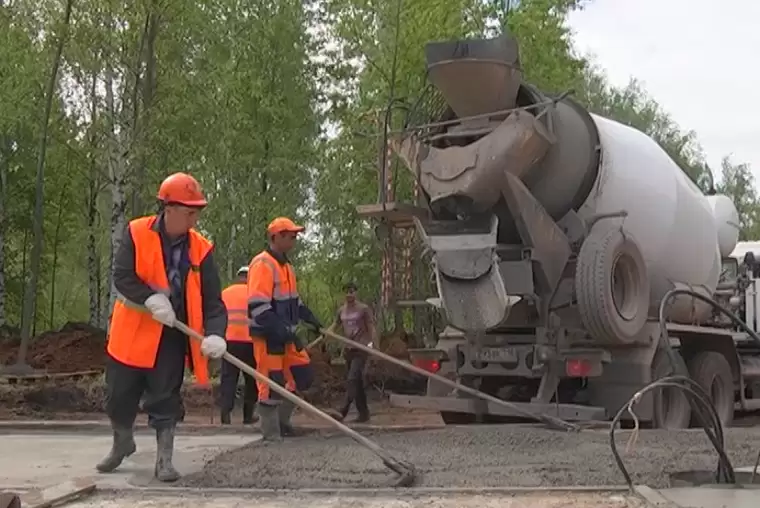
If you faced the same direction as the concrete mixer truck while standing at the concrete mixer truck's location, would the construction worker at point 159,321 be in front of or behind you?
behind

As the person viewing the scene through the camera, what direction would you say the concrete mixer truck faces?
facing away from the viewer and to the right of the viewer

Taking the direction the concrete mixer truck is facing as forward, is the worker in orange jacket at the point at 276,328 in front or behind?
behind

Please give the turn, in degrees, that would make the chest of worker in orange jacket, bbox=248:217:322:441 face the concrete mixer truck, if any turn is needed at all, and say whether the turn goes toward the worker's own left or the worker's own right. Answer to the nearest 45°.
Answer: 0° — they already face it

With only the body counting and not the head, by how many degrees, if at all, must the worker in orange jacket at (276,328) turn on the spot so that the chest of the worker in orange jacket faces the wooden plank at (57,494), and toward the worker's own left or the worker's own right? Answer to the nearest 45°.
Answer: approximately 90° to the worker's own right

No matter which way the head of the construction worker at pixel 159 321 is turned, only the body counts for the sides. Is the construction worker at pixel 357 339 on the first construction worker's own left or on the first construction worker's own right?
on the first construction worker's own left

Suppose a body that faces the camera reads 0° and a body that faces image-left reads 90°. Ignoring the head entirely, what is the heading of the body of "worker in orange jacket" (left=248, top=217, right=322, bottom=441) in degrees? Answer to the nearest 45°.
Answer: approximately 270°

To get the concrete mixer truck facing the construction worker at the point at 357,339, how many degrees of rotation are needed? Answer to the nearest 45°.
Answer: approximately 90° to its left

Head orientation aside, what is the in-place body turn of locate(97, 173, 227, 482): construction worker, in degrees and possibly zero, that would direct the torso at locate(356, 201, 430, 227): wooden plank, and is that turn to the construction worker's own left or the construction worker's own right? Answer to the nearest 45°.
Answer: approximately 90° to the construction worker's own left

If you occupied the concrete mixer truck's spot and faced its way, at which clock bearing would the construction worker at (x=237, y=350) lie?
The construction worker is roughly at 8 o'clock from the concrete mixer truck.
